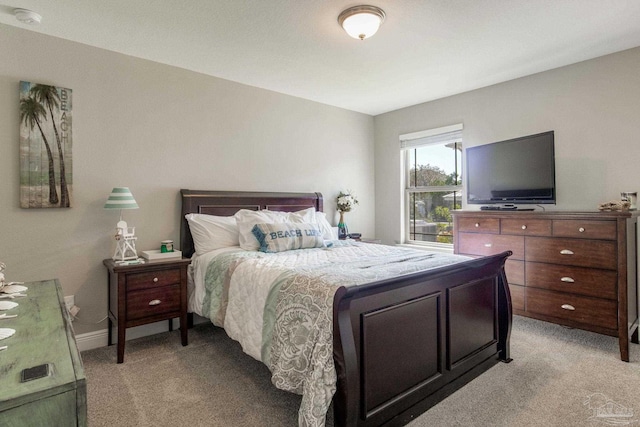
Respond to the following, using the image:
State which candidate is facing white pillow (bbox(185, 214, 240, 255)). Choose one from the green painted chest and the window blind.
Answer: the window blind

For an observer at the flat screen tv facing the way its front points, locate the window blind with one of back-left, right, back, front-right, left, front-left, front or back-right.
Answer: right

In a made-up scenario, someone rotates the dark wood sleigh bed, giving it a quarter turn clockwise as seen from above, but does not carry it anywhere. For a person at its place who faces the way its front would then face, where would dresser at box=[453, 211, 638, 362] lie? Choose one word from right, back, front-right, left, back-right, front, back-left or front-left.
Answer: back

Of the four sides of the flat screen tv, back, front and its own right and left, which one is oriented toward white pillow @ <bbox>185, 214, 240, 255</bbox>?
front

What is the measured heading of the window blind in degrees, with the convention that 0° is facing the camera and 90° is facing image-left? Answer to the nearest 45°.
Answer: approximately 45°

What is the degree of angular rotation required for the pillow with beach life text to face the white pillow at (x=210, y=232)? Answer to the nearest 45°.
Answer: approximately 135° to its right

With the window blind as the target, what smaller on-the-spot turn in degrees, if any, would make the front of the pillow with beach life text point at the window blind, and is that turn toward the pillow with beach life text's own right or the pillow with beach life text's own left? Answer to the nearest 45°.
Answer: approximately 90° to the pillow with beach life text's own left

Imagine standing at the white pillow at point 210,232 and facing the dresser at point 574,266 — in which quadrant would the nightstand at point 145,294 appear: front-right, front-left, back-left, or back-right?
back-right

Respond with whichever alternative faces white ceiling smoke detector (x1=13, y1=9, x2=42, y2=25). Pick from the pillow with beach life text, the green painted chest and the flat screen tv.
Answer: the flat screen tv
